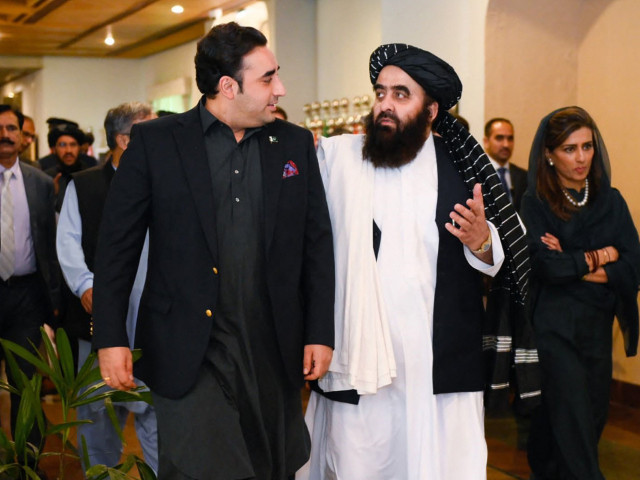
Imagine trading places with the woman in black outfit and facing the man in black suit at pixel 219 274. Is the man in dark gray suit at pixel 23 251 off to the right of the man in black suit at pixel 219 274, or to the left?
right

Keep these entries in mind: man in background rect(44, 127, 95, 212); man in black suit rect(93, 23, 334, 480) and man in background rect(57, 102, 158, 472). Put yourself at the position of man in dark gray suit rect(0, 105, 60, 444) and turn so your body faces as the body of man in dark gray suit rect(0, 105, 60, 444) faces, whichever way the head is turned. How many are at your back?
1

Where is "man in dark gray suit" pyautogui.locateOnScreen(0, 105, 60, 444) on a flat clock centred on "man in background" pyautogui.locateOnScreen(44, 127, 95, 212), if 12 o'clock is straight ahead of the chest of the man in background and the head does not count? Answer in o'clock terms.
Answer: The man in dark gray suit is roughly at 12 o'clock from the man in background.

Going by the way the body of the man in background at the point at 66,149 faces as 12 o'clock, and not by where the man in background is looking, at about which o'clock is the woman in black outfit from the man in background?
The woman in black outfit is roughly at 11 o'clock from the man in background.

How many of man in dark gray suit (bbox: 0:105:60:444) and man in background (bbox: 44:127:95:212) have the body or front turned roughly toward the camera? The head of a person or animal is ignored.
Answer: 2

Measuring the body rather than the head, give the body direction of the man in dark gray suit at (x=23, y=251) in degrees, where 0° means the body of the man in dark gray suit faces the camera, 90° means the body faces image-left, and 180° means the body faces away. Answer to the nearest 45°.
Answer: approximately 0°

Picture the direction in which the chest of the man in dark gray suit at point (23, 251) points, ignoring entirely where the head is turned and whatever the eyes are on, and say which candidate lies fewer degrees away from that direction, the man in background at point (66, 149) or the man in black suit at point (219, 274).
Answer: the man in black suit

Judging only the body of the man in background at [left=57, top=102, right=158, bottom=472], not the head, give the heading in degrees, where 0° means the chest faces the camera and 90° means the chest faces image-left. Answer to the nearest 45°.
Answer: approximately 315°

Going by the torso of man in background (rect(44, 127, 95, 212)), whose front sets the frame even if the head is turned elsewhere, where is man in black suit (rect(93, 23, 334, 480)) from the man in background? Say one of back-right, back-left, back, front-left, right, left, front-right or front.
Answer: front

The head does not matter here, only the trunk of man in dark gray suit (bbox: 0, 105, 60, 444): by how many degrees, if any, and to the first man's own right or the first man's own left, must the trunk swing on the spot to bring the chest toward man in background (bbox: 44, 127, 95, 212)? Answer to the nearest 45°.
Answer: approximately 180°

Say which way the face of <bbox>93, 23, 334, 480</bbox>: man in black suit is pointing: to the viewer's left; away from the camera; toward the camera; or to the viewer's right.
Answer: to the viewer's right
